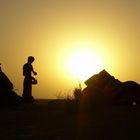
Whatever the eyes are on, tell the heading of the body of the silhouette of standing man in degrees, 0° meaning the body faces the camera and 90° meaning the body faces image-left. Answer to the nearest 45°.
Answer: approximately 270°

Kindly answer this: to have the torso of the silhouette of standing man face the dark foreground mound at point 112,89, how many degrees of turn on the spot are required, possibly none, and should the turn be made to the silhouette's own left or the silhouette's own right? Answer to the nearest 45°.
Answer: approximately 45° to the silhouette's own right
